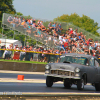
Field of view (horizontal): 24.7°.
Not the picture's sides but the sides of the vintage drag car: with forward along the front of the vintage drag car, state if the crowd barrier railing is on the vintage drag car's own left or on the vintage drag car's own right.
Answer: on the vintage drag car's own right

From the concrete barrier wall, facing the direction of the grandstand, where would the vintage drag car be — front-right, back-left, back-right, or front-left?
back-right

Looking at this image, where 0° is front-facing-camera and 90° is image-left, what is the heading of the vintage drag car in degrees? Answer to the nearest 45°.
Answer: approximately 45°

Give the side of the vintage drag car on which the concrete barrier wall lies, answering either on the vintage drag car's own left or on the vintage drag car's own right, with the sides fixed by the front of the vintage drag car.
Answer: on the vintage drag car's own right

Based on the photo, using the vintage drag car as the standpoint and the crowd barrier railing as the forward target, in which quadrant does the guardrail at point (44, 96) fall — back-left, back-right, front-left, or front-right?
back-left
